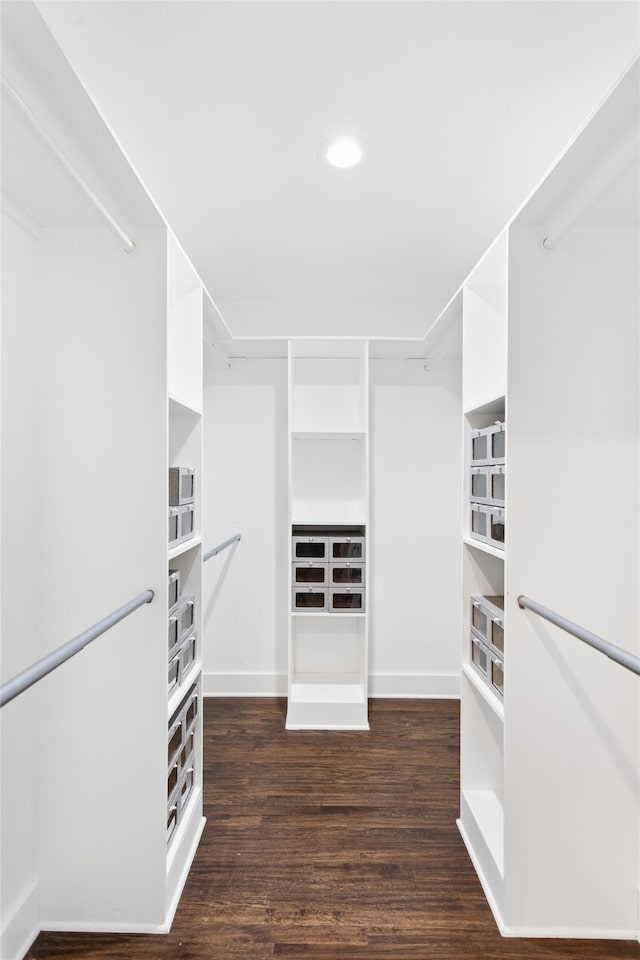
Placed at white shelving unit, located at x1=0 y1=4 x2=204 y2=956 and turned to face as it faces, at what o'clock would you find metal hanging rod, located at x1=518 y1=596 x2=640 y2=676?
The metal hanging rod is roughly at 1 o'clock from the white shelving unit.

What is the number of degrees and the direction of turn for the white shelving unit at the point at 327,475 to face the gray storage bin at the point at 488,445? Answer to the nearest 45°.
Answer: approximately 45° to its left

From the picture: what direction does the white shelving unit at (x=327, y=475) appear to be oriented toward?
toward the camera

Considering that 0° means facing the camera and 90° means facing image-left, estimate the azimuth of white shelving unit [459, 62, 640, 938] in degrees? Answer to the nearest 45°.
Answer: approximately 90°

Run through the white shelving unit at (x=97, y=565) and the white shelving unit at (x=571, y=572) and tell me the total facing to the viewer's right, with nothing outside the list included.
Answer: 1

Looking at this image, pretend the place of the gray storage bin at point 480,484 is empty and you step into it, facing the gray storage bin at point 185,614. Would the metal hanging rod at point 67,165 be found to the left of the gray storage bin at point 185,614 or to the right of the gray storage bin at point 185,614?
left

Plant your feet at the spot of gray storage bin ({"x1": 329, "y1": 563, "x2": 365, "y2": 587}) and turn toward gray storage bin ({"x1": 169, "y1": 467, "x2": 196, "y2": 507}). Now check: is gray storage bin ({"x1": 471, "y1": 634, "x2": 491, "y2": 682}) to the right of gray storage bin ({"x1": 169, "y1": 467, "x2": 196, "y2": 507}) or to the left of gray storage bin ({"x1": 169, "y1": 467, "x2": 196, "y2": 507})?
left

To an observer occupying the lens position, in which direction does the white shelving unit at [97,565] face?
facing to the right of the viewer

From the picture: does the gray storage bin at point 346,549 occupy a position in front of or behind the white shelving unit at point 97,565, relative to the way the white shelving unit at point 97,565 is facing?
in front

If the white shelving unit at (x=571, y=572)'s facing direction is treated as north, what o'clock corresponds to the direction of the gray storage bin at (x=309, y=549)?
The gray storage bin is roughly at 1 o'clock from the white shelving unit.

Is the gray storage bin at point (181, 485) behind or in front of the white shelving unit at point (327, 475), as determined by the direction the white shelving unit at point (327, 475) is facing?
in front

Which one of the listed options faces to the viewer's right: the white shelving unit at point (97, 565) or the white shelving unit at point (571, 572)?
the white shelving unit at point (97, 565)
